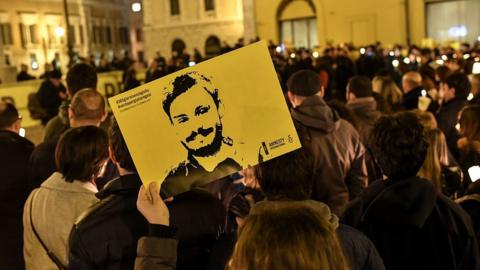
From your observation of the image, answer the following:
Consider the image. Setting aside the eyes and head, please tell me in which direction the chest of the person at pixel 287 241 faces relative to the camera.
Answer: away from the camera

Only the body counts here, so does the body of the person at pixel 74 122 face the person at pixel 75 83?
yes

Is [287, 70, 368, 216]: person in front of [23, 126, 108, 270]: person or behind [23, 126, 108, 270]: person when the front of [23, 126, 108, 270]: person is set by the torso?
in front

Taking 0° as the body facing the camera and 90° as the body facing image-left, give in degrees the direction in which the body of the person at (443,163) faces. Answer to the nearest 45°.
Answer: approximately 180°

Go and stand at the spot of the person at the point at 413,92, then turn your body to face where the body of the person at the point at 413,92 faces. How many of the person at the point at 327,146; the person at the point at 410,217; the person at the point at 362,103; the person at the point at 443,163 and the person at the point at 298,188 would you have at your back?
5

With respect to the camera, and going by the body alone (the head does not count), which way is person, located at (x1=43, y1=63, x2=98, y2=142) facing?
away from the camera

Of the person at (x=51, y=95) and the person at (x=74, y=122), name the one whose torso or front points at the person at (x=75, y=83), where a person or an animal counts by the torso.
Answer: the person at (x=74, y=122)

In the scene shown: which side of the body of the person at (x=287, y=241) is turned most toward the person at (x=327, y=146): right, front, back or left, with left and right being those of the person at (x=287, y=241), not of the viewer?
front

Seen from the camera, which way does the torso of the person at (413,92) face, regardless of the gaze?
away from the camera

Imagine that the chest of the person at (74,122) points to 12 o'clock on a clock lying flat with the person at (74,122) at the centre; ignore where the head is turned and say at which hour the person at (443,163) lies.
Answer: the person at (443,163) is roughly at 4 o'clock from the person at (74,122).

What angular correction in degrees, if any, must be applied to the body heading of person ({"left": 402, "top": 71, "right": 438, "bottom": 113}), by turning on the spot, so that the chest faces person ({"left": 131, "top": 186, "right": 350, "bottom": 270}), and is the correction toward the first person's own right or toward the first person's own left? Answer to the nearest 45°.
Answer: approximately 180°

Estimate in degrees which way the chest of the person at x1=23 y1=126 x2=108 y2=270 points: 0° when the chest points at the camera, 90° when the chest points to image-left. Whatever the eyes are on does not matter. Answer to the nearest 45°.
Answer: approximately 225°

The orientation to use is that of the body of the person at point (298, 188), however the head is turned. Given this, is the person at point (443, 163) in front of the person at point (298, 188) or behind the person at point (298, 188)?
in front

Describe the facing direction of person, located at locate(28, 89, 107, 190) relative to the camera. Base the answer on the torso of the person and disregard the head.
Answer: away from the camera

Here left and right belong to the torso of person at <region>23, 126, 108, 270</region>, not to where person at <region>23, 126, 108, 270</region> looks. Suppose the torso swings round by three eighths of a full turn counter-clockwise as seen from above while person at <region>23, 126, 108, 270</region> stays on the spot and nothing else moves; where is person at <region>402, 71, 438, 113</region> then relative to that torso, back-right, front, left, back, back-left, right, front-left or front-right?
back-right

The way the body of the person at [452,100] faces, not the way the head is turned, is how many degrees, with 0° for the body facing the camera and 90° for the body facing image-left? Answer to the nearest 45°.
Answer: approximately 135°
